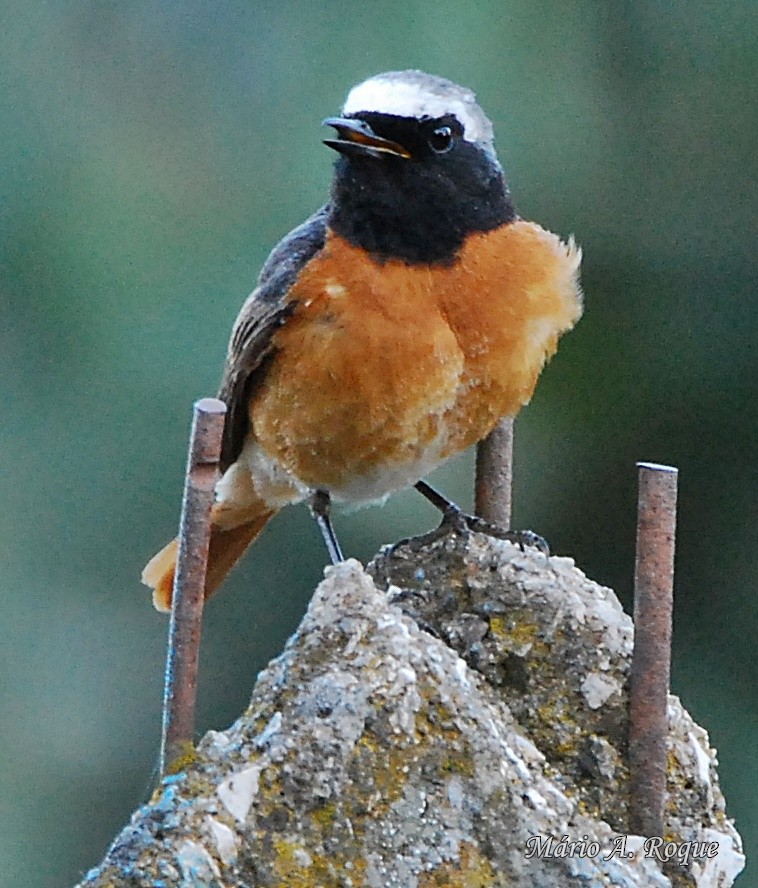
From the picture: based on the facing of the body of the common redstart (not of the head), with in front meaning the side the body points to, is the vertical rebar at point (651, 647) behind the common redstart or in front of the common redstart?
in front

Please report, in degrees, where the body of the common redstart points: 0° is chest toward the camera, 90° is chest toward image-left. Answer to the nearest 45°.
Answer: approximately 315°

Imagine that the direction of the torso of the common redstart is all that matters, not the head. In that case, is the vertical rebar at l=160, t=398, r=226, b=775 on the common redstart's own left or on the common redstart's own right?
on the common redstart's own right

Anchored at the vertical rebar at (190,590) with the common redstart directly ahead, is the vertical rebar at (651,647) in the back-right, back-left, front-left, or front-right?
front-right
